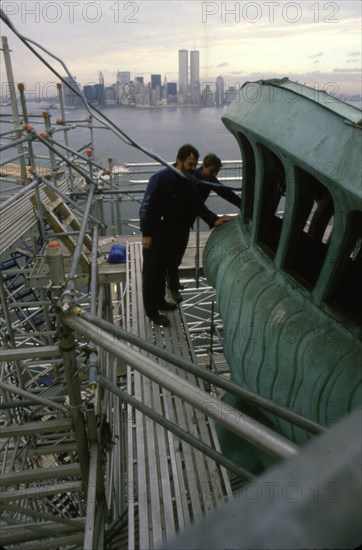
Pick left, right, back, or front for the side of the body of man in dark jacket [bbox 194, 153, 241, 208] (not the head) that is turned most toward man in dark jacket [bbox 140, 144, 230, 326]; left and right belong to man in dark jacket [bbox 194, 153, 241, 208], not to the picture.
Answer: right

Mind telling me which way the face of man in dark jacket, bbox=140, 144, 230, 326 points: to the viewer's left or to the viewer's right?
to the viewer's right
